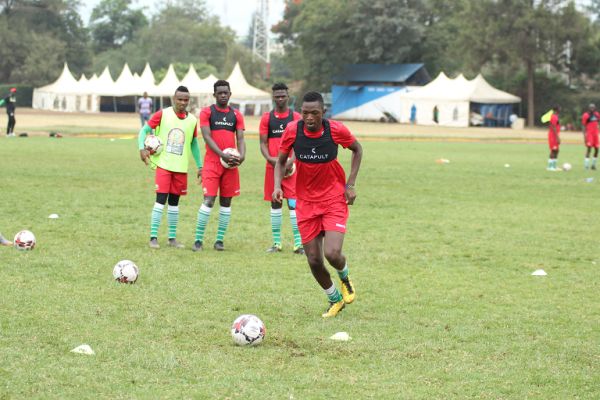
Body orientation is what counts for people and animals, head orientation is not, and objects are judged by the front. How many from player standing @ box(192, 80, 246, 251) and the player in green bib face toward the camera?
2

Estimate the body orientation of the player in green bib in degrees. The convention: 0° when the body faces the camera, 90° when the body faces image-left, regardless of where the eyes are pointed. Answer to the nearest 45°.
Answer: approximately 0°

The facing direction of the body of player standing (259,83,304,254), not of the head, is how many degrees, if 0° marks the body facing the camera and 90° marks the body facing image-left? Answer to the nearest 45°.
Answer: approximately 0°

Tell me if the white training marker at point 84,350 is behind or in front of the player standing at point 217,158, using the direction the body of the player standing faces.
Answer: in front

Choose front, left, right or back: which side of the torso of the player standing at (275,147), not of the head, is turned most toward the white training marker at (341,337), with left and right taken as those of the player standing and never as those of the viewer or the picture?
front

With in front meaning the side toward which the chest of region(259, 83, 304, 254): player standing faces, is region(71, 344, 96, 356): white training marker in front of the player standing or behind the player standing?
in front
